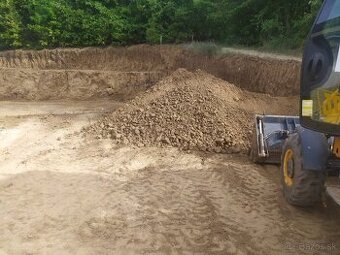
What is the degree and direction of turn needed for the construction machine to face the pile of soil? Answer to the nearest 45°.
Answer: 0° — it already faces it

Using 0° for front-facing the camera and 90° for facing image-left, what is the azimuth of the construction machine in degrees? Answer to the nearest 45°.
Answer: approximately 135°

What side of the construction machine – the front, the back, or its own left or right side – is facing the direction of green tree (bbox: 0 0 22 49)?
front

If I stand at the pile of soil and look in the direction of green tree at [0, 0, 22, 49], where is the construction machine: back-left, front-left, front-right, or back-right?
back-left
